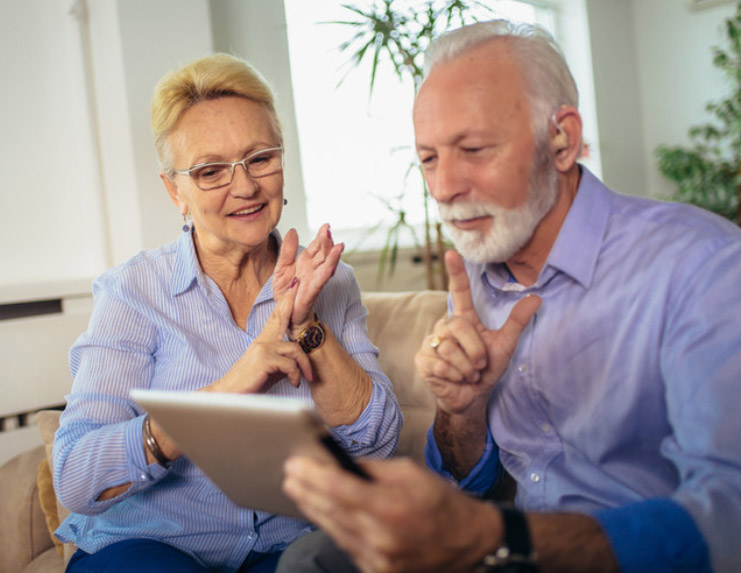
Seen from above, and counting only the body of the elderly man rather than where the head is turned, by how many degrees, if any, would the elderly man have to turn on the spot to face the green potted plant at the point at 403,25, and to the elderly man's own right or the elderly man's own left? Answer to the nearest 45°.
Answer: approximately 135° to the elderly man's own right

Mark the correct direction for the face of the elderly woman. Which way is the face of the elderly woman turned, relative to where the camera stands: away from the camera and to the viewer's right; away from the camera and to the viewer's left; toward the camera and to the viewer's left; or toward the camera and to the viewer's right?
toward the camera and to the viewer's right

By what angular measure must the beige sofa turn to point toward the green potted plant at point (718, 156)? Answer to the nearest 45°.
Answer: approximately 135° to its left

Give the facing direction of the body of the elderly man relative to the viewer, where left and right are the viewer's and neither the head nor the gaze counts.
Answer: facing the viewer and to the left of the viewer

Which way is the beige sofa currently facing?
toward the camera
